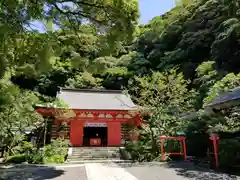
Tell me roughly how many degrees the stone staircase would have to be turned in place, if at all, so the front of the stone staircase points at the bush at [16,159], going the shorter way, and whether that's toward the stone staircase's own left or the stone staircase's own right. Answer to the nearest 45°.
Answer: approximately 90° to the stone staircase's own right

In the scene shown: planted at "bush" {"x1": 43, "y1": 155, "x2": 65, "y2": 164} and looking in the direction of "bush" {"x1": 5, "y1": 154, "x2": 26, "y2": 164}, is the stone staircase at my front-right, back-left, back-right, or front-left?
back-right

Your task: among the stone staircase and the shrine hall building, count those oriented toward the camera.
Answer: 2

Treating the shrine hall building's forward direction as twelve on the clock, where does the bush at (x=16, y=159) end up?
The bush is roughly at 2 o'clock from the shrine hall building.

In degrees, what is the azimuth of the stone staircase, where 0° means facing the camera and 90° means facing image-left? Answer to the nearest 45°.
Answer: approximately 0°

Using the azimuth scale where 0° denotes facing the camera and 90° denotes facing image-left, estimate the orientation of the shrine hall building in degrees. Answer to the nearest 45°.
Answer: approximately 0°

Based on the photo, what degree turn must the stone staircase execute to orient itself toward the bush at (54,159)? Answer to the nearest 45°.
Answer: approximately 45° to its right

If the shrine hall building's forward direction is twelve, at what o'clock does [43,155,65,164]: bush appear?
The bush is roughly at 1 o'clock from the shrine hall building.
